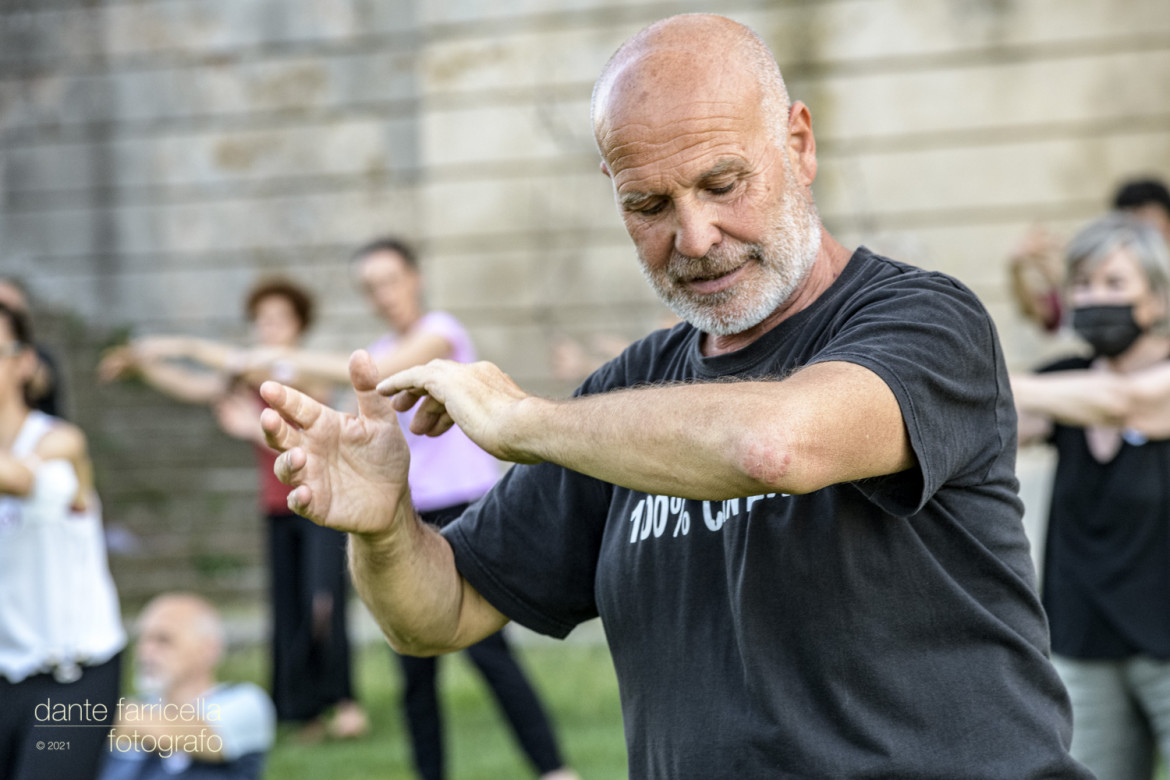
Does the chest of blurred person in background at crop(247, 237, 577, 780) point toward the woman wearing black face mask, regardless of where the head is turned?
no

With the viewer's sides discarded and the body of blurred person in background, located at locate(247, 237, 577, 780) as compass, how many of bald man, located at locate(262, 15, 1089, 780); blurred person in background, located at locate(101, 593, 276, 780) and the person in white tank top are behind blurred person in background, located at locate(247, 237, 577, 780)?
0

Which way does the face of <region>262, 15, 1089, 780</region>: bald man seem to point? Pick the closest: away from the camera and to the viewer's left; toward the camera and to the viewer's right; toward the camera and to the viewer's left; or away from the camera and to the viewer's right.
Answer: toward the camera and to the viewer's left

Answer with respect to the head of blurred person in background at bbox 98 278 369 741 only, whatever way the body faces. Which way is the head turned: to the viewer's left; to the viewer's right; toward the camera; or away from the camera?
toward the camera

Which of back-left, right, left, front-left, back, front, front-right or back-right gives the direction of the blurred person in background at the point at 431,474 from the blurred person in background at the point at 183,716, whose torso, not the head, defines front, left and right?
back

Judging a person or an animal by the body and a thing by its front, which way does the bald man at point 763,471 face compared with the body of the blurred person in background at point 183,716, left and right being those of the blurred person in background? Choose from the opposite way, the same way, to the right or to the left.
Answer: the same way

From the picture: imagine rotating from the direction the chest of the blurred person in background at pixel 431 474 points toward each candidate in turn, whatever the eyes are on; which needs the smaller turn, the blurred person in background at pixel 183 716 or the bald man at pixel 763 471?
the blurred person in background

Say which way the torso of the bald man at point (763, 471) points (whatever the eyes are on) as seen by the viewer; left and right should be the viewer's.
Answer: facing the viewer and to the left of the viewer

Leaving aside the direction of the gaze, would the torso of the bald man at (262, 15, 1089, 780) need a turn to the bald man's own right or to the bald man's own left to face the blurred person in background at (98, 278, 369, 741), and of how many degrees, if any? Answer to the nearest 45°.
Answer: approximately 90° to the bald man's own right

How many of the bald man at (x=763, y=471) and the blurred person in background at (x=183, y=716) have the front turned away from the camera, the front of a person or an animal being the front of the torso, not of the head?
0

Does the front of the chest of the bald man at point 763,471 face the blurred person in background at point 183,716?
no

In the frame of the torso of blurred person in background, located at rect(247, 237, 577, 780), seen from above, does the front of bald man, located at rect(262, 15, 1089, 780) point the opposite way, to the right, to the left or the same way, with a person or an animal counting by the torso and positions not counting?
the same way

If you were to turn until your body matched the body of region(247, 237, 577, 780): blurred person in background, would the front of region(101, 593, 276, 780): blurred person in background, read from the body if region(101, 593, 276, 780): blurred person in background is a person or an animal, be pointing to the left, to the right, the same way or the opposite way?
the same way

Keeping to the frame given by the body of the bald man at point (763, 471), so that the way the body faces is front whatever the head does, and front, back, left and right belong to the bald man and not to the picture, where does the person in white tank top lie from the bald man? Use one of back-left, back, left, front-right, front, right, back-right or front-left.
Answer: right
